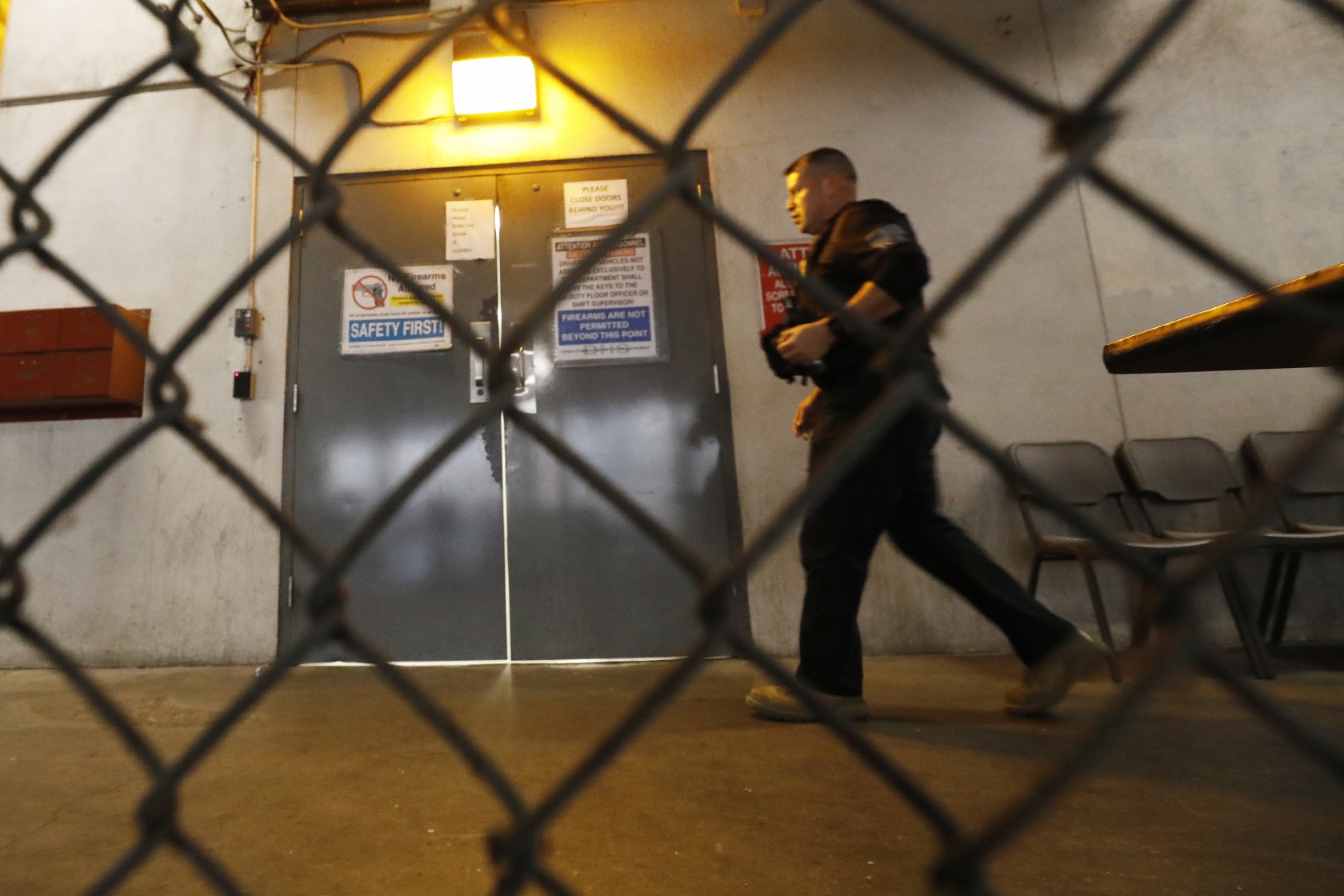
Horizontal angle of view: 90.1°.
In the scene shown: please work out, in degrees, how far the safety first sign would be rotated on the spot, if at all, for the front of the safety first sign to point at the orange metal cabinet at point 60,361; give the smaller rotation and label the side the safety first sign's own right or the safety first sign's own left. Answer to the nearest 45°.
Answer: approximately 90° to the safety first sign's own right

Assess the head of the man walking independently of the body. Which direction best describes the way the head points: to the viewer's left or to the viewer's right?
to the viewer's left

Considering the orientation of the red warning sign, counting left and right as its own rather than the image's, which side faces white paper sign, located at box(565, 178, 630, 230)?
right

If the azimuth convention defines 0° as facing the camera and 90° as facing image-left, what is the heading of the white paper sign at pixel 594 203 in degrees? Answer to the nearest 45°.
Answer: approximately 0°

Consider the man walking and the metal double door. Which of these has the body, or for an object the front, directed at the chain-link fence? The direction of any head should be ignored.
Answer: the metal double door

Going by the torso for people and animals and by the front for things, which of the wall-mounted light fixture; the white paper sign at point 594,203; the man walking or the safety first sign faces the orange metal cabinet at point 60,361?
the man walking

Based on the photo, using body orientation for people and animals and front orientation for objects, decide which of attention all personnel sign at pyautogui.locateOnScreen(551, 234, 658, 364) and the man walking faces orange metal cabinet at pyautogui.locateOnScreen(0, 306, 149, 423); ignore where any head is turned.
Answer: the man walking

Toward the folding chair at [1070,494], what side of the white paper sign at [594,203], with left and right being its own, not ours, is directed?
left

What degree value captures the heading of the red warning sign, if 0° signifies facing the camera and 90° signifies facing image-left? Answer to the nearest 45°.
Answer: approximately 0°

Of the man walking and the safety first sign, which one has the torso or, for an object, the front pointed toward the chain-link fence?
the safety first sign

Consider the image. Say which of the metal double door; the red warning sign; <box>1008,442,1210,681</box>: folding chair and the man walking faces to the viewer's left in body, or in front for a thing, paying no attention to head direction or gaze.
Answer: the man walking

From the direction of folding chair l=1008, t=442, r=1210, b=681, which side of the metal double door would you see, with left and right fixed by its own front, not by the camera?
left

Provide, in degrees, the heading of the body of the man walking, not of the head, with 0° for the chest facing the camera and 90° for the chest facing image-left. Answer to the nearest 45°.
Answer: approximately 90°

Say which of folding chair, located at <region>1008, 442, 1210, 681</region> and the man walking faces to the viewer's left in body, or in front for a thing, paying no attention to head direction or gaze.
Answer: the man walking

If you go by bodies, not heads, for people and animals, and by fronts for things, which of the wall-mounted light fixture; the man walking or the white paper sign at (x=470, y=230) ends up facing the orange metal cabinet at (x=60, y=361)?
the man walking
